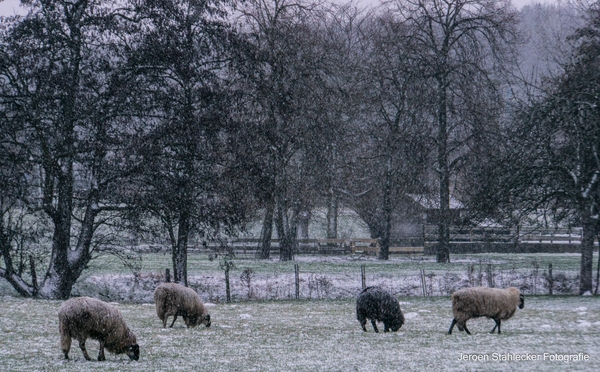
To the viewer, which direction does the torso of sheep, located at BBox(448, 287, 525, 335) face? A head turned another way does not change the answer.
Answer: to the viewer's right

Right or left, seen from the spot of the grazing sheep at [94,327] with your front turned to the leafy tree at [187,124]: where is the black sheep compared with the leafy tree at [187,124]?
right

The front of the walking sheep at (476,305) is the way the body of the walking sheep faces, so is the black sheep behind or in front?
behind

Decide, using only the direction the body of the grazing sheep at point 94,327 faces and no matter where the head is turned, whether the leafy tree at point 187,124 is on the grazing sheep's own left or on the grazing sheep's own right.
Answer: on the grazing sheep's own left

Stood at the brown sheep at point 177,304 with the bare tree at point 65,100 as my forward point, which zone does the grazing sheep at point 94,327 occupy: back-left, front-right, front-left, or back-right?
back-left

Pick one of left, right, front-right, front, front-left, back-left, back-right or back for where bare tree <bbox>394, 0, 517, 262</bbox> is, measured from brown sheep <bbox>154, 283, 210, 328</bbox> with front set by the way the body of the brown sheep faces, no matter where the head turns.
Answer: front-left

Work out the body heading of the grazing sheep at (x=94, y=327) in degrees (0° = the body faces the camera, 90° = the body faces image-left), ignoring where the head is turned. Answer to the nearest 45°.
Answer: approximately 270°

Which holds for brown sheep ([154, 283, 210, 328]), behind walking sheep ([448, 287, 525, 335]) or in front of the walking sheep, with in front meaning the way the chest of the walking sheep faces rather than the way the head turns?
behind

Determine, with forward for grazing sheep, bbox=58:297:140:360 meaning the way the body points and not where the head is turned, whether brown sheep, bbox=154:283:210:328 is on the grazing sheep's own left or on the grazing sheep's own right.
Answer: on the grazing sheep's own left

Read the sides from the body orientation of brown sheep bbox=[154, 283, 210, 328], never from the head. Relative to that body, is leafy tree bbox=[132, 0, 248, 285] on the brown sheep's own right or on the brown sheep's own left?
on the brown sheep's own left

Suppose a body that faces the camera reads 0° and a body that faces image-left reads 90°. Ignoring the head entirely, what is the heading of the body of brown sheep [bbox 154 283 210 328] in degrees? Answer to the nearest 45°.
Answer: approximately 270°

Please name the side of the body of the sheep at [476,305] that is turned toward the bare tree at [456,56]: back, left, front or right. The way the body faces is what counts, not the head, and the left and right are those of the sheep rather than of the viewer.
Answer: left
